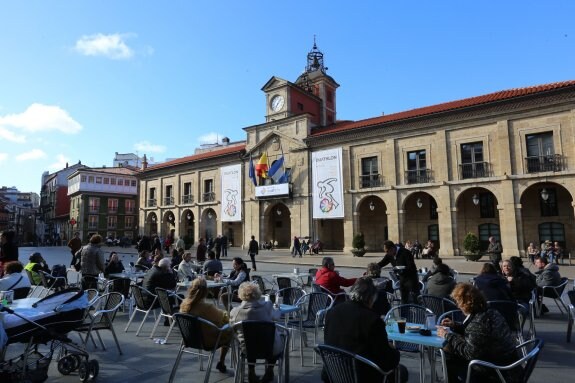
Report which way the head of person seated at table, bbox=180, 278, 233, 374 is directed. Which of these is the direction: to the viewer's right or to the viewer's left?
to the viewer's right

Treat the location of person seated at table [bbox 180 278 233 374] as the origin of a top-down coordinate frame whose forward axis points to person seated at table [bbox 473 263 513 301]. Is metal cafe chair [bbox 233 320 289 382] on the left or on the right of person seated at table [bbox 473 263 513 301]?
right

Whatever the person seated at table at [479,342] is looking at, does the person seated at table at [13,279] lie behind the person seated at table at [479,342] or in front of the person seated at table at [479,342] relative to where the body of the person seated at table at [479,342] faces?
in front

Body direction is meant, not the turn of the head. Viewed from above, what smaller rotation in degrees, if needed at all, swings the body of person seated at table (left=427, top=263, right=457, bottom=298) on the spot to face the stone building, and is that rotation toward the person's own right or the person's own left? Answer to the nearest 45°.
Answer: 0° — they already face it

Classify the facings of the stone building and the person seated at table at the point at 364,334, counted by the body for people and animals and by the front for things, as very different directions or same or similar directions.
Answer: very different directions

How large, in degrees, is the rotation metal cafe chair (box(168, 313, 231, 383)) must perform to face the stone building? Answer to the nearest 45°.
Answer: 0° — it already faces it

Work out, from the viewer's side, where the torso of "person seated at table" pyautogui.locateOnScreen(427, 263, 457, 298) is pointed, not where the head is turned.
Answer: away from the camera

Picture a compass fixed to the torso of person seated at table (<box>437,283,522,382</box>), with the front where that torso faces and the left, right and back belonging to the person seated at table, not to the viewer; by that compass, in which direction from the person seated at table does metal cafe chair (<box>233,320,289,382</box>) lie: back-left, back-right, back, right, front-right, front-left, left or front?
front

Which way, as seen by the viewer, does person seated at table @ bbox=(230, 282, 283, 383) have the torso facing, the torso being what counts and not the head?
away from the camera

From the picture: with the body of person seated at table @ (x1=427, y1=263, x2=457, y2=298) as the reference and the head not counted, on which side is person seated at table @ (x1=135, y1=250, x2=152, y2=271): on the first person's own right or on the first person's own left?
on the first person's own left

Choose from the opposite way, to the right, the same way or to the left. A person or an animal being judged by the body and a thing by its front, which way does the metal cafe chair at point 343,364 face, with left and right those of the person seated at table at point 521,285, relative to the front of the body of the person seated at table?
the opposite way

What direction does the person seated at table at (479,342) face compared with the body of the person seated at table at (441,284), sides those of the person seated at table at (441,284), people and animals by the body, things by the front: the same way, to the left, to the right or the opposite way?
to the left
